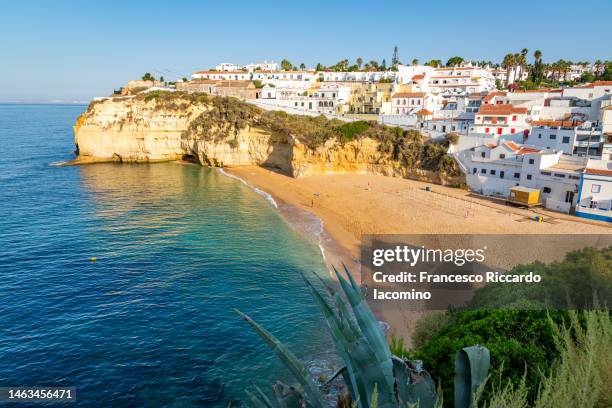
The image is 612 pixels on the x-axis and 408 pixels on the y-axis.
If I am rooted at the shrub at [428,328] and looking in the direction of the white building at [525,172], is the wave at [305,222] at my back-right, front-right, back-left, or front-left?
front-left

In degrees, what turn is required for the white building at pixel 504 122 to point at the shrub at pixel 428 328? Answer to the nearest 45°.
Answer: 0° — it already faces it

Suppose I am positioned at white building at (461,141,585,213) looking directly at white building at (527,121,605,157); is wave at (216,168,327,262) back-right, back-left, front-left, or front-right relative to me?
back-left

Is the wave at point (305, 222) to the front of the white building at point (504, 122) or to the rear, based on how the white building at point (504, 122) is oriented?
to the front

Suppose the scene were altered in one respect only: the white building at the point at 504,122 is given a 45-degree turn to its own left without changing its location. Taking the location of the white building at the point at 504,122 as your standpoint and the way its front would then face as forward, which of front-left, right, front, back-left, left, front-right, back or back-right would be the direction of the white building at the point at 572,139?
front

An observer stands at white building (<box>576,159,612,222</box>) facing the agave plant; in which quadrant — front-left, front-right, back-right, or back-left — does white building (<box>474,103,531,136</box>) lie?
back-right

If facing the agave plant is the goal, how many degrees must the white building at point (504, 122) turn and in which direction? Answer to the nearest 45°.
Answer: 0° — it already faces it

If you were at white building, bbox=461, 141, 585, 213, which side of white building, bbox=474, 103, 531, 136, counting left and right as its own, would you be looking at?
front

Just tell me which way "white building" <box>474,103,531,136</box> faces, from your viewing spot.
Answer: facing the viewer
